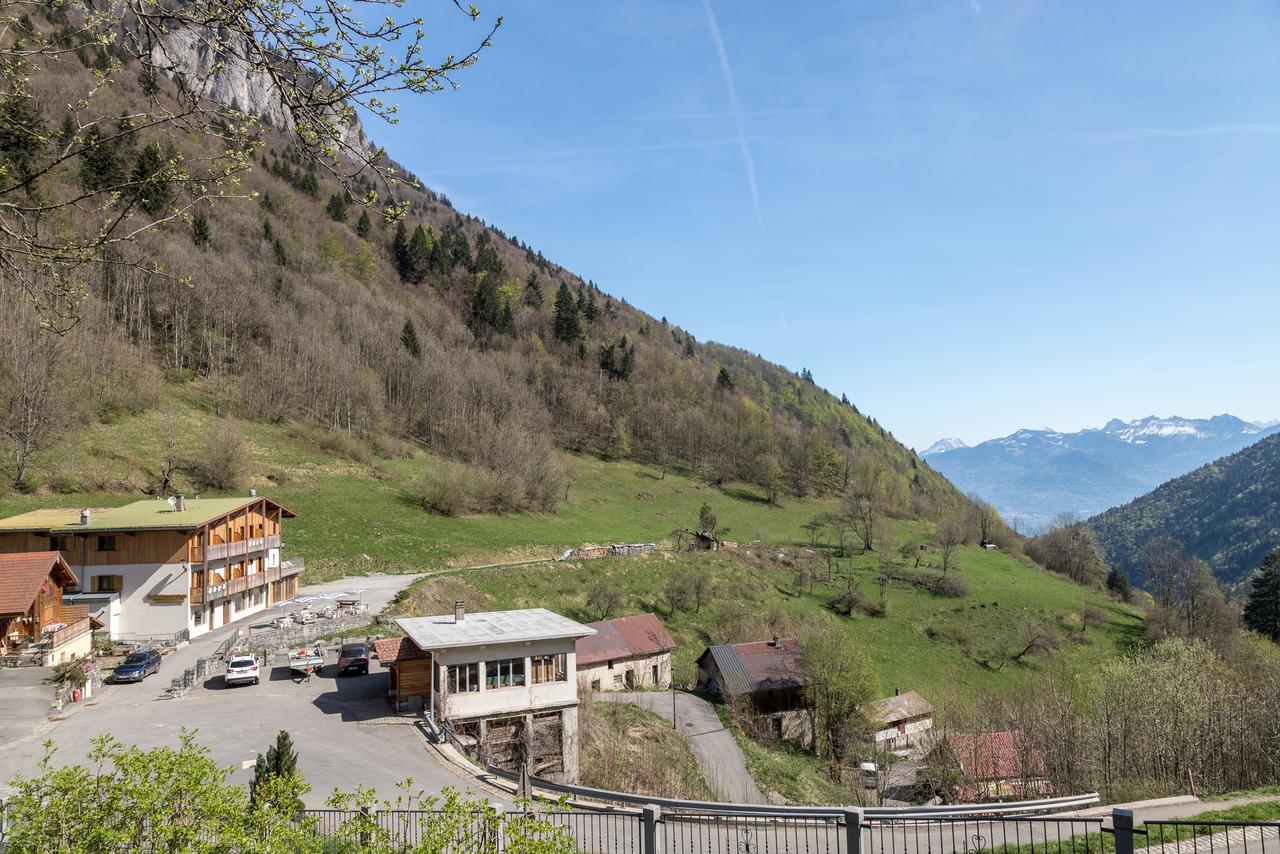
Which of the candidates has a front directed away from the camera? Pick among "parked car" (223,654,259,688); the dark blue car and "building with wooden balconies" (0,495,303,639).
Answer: the parked car

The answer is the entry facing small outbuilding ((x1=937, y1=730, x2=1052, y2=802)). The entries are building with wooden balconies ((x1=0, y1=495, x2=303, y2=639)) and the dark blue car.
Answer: the building with wooden balconies

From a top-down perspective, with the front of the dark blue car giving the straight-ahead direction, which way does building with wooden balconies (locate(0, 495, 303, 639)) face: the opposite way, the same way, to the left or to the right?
to the left

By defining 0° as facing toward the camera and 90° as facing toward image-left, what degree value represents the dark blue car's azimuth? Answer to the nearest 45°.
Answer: approximately 45°

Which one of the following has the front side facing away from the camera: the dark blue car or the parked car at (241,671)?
the parked car

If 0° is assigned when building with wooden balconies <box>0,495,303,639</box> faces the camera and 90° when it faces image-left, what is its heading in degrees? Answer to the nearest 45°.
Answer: approximately 315°

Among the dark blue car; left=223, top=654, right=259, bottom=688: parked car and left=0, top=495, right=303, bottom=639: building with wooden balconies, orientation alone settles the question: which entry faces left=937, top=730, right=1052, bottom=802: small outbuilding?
the building with wooden balconies

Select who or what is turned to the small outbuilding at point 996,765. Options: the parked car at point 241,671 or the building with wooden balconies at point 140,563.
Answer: the building with wooden balconies

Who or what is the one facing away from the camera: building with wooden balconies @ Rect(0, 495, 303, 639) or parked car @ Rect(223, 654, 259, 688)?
the parked car

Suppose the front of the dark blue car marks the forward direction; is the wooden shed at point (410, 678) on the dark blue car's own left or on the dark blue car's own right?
on the dark blue car's own left

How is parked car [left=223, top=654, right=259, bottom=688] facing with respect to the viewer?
away from the camera
